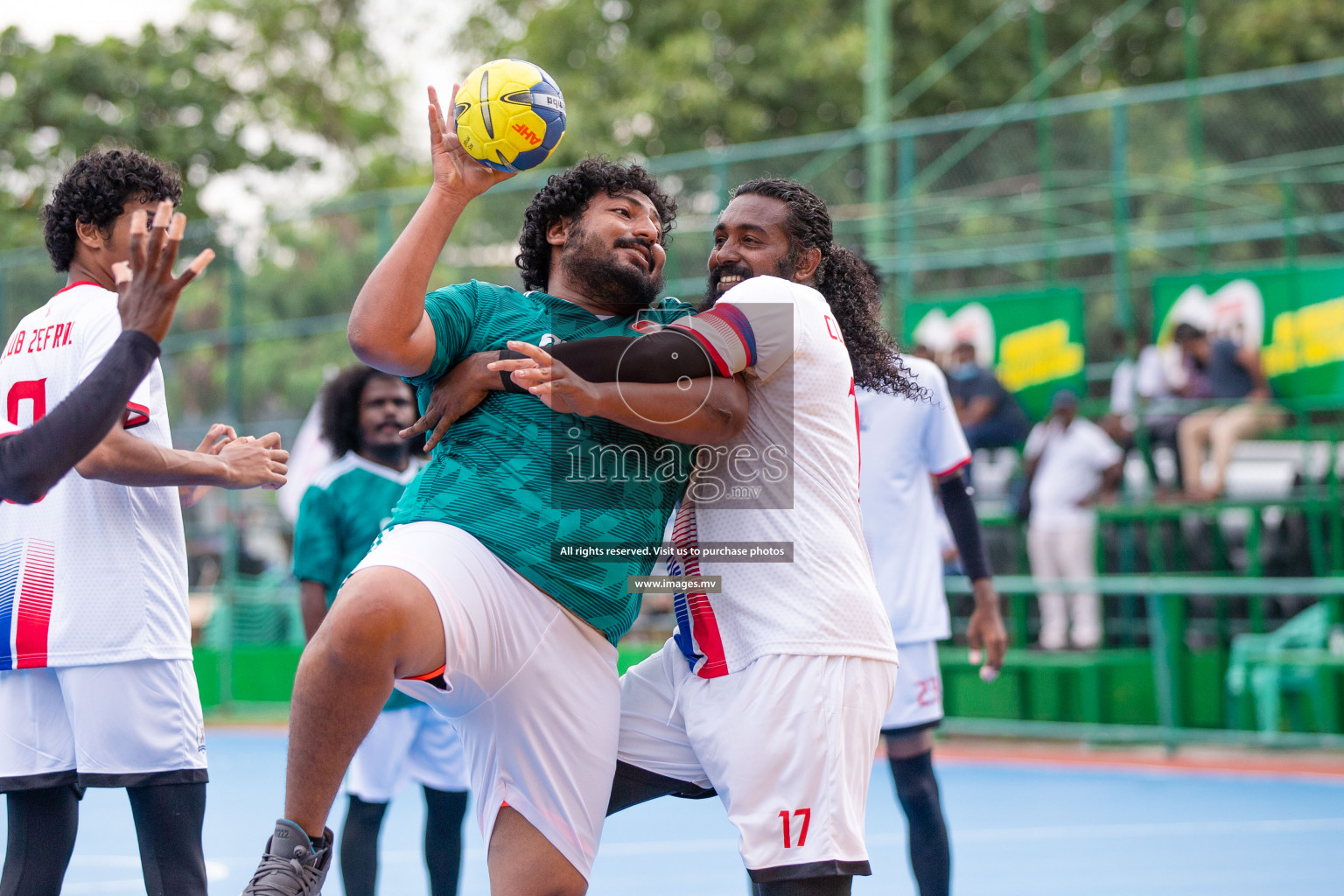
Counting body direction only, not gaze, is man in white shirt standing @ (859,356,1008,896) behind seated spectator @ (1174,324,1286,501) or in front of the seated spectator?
in front

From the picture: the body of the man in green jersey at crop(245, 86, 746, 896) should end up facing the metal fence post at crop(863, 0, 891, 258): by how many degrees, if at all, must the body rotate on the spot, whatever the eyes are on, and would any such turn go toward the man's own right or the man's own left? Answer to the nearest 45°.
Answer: approximately 135° to the man's own left

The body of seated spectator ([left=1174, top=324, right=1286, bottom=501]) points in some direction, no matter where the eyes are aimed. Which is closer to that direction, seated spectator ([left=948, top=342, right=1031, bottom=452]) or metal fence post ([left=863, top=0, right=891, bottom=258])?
the seated spectator

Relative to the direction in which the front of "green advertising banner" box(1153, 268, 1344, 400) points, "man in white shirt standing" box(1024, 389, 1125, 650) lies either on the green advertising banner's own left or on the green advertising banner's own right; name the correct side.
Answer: on the green advertising banner's own right

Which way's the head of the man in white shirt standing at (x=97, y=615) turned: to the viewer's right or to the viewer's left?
to the viewer's right

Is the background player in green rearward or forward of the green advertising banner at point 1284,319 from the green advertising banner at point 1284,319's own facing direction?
forward

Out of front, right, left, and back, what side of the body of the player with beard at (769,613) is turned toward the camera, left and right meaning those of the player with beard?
left

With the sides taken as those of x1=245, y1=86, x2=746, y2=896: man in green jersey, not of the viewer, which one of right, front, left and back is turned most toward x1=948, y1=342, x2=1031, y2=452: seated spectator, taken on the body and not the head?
back
